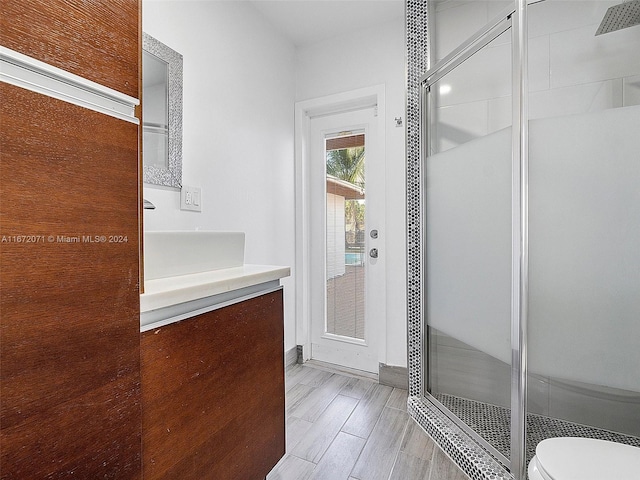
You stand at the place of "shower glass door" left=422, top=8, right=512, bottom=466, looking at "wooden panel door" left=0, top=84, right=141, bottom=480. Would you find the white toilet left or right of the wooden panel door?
left

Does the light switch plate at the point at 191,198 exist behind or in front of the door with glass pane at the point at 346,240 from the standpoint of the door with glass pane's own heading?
in front

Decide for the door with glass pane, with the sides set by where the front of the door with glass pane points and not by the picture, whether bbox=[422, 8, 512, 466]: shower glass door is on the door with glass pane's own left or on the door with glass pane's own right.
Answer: on the door with glass pane's own left

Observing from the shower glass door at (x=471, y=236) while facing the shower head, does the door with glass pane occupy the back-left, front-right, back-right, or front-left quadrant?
back-left

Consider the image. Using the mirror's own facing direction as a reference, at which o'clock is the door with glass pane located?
The door with glass pane is roughly at 10 o'clock from the mirror.

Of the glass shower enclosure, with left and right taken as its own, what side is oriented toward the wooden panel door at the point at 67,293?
front

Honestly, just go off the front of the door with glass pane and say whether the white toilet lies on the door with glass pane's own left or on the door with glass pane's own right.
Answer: on the door with glass pane's own left

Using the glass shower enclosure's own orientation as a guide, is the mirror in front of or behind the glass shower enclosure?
in front

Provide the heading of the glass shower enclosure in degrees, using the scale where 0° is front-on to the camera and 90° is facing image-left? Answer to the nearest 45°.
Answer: approximately 45°

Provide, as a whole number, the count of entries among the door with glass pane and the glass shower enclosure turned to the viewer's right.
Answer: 0

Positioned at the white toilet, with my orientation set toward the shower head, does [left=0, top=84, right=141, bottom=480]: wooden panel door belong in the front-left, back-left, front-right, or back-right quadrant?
back-left

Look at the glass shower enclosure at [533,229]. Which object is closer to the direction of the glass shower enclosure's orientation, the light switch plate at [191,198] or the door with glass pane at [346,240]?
the light switch plate

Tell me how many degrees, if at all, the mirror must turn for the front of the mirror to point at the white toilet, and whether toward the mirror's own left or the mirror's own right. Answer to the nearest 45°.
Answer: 0° — it already faces it
